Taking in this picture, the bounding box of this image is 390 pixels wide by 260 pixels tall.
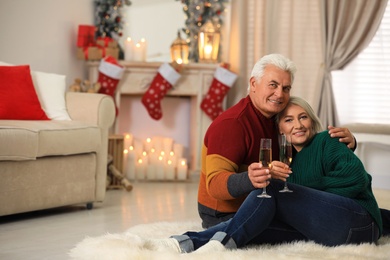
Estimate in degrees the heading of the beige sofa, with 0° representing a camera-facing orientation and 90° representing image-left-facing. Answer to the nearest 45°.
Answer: approximately 315°

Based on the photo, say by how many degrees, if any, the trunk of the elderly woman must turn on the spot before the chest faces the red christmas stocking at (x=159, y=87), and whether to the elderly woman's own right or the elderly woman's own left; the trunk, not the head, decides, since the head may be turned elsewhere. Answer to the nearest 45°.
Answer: approximately 90° to the elderly woman's own right

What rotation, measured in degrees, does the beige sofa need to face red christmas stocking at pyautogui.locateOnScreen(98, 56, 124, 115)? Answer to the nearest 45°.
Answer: approximately 135° to its left

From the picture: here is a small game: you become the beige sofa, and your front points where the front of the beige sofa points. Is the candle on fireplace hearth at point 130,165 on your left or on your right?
on your left

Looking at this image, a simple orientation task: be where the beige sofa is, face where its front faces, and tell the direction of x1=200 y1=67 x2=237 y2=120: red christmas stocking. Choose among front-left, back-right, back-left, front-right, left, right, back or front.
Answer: left

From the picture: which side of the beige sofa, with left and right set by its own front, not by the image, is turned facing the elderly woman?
front
